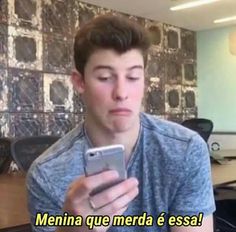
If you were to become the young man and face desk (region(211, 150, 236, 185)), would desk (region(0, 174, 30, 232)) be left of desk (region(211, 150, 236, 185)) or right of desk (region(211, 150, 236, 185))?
left

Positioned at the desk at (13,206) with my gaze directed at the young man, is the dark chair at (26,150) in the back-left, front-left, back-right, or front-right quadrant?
back-left

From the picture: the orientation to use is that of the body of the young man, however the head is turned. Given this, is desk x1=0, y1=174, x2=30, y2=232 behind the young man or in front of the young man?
behind

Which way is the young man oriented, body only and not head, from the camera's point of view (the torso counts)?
toward the camera

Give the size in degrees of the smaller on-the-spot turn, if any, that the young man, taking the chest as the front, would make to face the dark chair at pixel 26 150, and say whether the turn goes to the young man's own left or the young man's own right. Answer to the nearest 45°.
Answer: approximately 180°

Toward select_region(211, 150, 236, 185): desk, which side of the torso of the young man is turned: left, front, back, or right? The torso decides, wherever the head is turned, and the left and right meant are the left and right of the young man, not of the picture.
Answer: back

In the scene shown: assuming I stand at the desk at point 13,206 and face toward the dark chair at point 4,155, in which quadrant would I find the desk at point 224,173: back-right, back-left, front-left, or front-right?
front-right

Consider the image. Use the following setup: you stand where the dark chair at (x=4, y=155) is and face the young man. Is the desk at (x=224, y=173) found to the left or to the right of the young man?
left

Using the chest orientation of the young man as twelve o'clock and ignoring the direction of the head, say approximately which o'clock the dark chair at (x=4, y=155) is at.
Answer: The dark chair is roughly at 5 o'clock from the young man.
